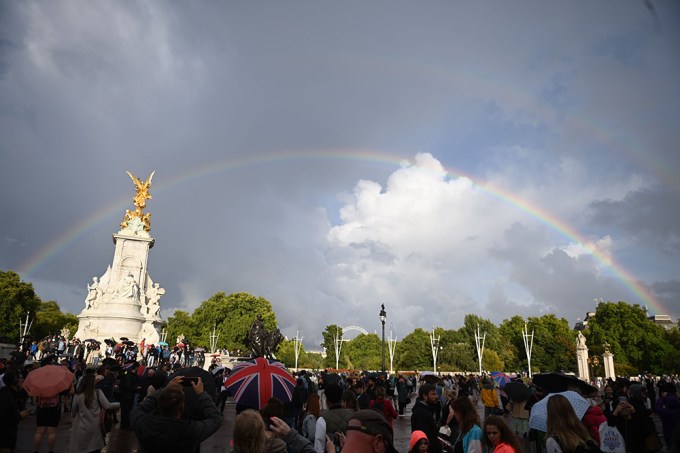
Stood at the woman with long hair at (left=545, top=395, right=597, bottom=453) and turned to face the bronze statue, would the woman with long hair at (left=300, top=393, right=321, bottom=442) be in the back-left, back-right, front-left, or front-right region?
front-left

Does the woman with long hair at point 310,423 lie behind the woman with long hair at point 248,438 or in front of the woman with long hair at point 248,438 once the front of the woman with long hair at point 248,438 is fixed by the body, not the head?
in front

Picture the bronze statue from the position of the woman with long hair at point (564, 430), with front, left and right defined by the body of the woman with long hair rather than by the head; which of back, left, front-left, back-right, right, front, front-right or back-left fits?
front-left

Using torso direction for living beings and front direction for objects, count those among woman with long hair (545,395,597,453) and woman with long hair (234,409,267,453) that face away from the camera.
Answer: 2

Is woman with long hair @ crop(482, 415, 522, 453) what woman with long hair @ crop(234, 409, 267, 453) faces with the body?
no

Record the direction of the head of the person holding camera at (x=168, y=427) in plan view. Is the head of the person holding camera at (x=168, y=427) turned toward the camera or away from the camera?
away from the camera

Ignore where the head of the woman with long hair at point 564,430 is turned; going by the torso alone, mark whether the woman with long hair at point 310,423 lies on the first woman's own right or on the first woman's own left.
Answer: on the first woman's own left

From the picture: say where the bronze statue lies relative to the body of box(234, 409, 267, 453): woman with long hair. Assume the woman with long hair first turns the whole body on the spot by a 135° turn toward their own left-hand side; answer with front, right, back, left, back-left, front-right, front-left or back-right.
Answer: back-right

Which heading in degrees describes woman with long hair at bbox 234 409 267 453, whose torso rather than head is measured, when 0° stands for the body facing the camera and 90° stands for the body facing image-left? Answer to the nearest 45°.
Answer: approximately 180°

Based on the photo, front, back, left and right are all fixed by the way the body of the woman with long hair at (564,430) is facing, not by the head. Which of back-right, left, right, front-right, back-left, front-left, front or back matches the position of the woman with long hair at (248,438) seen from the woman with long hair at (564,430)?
back-left

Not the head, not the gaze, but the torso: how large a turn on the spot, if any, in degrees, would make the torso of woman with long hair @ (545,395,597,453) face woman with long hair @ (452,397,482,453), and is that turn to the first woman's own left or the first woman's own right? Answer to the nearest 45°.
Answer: approximately 45° to the first woman's own left

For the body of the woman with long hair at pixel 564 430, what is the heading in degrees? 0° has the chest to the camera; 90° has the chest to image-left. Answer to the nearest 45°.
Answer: approximately 180°

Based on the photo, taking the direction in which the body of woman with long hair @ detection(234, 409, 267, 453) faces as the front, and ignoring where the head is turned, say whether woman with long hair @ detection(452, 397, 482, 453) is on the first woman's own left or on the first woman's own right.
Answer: on the first woman's own right

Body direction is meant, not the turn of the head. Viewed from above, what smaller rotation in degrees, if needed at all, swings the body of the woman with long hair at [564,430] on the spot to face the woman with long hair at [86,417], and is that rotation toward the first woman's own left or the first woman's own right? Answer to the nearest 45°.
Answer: approximately 90° to the first woman's own left

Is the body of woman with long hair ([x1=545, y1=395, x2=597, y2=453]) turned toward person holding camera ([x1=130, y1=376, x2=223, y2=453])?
no

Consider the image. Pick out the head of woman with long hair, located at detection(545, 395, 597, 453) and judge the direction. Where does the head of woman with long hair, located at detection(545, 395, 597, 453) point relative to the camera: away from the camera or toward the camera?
away from the camera

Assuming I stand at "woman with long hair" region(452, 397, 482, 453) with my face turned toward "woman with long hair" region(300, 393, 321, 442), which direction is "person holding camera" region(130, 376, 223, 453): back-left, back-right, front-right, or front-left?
front-left
